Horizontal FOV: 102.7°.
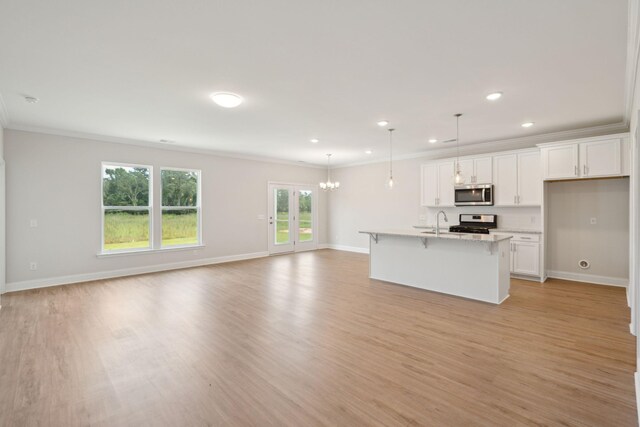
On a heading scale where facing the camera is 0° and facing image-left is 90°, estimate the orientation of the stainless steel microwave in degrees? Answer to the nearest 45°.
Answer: approximately 0°

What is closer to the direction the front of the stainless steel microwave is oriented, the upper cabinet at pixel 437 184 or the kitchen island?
the kitchen island

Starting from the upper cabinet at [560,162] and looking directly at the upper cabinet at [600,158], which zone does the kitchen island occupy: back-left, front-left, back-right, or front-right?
back-right

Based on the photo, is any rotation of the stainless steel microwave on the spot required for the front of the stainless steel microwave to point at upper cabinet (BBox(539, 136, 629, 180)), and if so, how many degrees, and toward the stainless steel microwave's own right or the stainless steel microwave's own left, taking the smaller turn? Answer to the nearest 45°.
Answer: approximately 90° to the stainless steel microwave's own left

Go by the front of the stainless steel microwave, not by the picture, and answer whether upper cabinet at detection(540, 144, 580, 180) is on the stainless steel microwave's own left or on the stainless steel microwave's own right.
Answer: on the stainless steel microwave's own left

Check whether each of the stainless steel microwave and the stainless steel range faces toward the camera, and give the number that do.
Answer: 2

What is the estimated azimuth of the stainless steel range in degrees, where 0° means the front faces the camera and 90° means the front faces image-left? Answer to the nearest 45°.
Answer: approximately 0°

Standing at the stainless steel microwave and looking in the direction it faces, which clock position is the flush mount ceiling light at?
The flush mount ceiling light is roughly at 1 o'clock from the stainless steel microwave.
